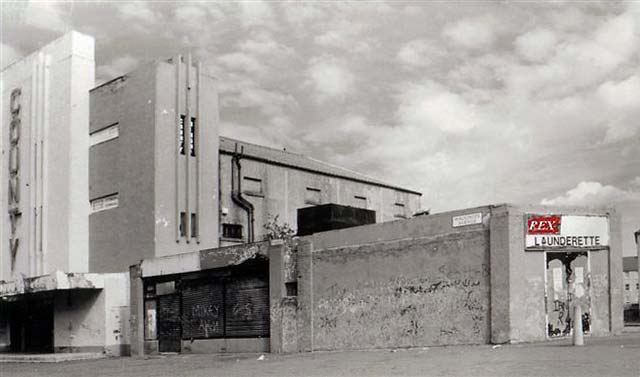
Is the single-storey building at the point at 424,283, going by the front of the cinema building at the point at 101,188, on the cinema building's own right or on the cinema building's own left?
on the cinema building's own left

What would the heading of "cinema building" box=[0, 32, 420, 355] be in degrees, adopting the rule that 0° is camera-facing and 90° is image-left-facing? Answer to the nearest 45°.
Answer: approximately 45°
